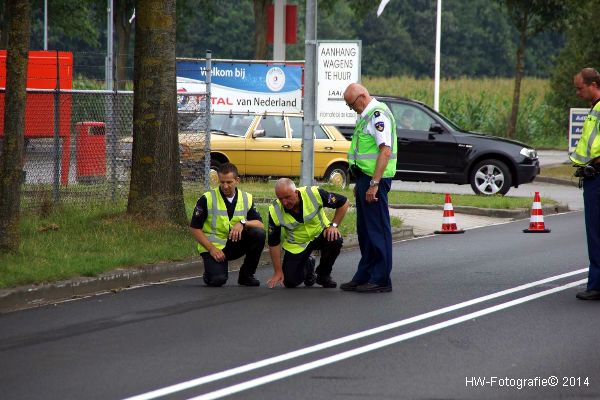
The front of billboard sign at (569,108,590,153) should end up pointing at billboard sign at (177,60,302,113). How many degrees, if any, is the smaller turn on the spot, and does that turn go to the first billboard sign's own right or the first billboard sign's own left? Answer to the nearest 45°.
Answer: approximately 45° to the first billboard sign's own right

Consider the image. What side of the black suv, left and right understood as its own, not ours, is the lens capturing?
right

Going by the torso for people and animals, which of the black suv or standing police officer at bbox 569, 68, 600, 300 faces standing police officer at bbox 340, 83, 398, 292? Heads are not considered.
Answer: standing police officer at bbox 569, 68, 600, 300

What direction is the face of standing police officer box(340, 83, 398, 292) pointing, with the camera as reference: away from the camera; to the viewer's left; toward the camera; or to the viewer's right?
to the viewer's left

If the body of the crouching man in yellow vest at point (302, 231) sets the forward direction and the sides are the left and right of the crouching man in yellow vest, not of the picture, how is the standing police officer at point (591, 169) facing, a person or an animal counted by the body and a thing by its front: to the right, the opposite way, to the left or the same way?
to the right

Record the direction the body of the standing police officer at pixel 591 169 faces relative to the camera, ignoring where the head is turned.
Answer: to the viewer's left

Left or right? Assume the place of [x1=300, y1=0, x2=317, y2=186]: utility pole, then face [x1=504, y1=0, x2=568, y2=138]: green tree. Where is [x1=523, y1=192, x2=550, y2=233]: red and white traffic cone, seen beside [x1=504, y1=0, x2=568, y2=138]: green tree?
right

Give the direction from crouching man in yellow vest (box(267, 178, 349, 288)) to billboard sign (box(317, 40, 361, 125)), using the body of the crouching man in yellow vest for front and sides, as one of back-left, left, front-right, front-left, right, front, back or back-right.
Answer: back

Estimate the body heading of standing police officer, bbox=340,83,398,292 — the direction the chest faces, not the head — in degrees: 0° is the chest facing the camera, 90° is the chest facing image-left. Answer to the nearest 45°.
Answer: approximately 90°

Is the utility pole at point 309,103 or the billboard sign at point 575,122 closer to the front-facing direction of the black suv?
the billboard sign
